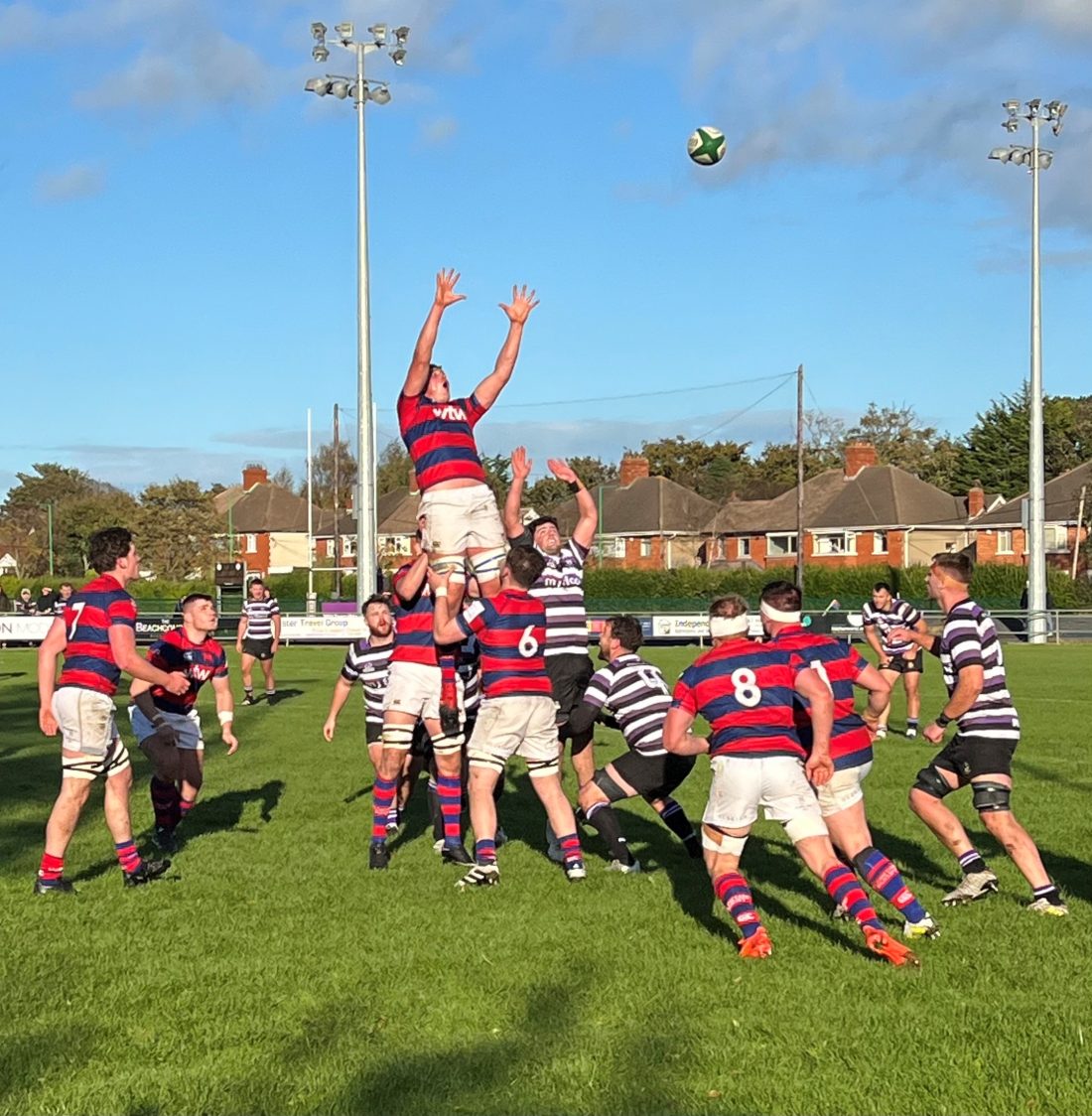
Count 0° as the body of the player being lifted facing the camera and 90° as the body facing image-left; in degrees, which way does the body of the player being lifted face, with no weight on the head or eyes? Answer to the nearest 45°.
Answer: approximately 315°

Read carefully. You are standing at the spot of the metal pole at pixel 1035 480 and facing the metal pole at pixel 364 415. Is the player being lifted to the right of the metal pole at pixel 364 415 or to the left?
left

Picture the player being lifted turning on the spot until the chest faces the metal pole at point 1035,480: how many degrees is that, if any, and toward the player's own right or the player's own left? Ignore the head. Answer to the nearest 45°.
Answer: approximately 90° to the player's own left

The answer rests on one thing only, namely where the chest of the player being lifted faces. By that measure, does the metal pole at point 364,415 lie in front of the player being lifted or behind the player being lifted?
behind
